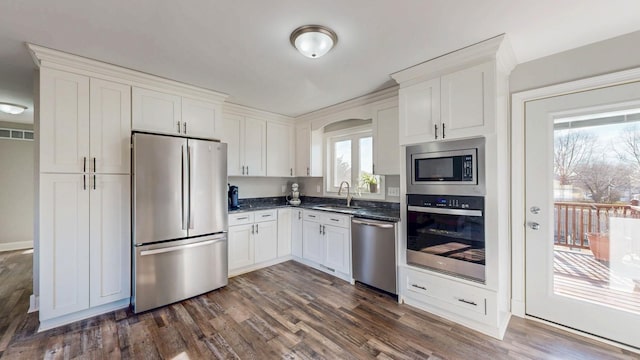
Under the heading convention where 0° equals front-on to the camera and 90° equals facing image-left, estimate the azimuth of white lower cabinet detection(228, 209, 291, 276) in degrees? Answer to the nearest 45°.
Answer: approximately 315°
